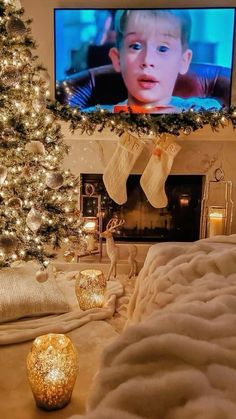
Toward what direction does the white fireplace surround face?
toward the camera

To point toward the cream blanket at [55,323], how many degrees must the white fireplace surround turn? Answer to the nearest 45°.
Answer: approximately 45° to its right

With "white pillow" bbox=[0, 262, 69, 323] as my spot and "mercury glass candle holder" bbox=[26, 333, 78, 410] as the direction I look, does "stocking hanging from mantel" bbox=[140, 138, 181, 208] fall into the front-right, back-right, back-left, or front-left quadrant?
back-left

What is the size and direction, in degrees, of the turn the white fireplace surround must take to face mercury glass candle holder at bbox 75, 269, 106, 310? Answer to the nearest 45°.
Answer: approximately 45° to its right

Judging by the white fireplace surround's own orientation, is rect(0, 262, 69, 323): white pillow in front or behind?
in front

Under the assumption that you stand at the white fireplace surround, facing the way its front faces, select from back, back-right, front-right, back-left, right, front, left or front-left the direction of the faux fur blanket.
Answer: front
